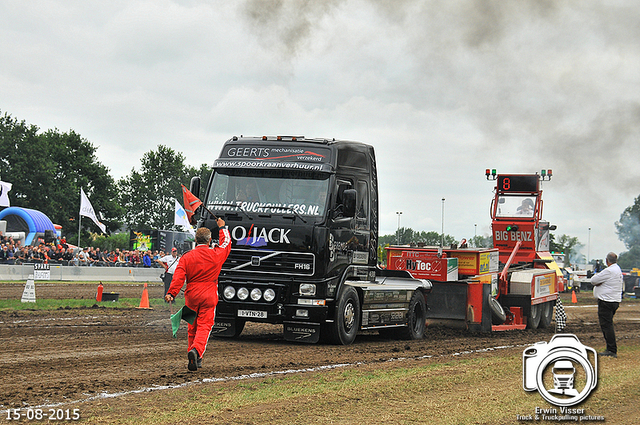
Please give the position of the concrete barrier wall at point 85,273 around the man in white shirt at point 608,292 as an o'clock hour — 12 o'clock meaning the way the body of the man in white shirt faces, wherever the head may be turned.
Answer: The concrete barrier wall is roughly at 1 o'clock from the man in white shirt.

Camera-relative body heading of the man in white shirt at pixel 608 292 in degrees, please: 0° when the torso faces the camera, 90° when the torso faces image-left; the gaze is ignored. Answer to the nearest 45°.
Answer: approximately 90°

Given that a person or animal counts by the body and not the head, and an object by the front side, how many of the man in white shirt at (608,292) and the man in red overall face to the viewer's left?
1

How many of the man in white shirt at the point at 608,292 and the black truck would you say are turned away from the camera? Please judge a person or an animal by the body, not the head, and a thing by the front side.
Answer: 0

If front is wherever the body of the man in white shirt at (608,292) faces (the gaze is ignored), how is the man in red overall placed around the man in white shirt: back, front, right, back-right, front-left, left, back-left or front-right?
front-left

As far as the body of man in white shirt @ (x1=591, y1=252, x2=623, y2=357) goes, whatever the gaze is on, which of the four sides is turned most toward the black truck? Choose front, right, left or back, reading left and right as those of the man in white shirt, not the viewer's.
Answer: front

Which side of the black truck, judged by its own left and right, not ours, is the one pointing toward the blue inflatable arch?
right

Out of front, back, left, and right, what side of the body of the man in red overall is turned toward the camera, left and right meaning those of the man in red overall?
back

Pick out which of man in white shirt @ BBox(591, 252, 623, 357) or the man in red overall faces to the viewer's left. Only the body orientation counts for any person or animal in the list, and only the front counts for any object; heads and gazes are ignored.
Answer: the man in white shirt

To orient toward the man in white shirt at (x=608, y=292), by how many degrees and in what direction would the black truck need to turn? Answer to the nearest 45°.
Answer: approximately 135° to its left

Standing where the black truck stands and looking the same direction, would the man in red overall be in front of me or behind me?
in front

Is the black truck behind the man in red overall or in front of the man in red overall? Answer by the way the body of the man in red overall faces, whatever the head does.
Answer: in front

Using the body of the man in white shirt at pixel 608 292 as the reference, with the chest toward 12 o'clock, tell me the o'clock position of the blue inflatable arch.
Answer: The blue inflatable arch is roughly at 1 o'clock from the man in white shirt.

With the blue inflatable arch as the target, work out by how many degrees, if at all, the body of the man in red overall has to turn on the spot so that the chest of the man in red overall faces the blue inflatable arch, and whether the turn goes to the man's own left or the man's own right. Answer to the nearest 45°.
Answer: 0° — they already face it

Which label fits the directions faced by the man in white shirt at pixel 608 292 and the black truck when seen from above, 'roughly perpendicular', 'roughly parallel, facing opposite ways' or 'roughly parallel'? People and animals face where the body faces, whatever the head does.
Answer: roughly perpendicular
